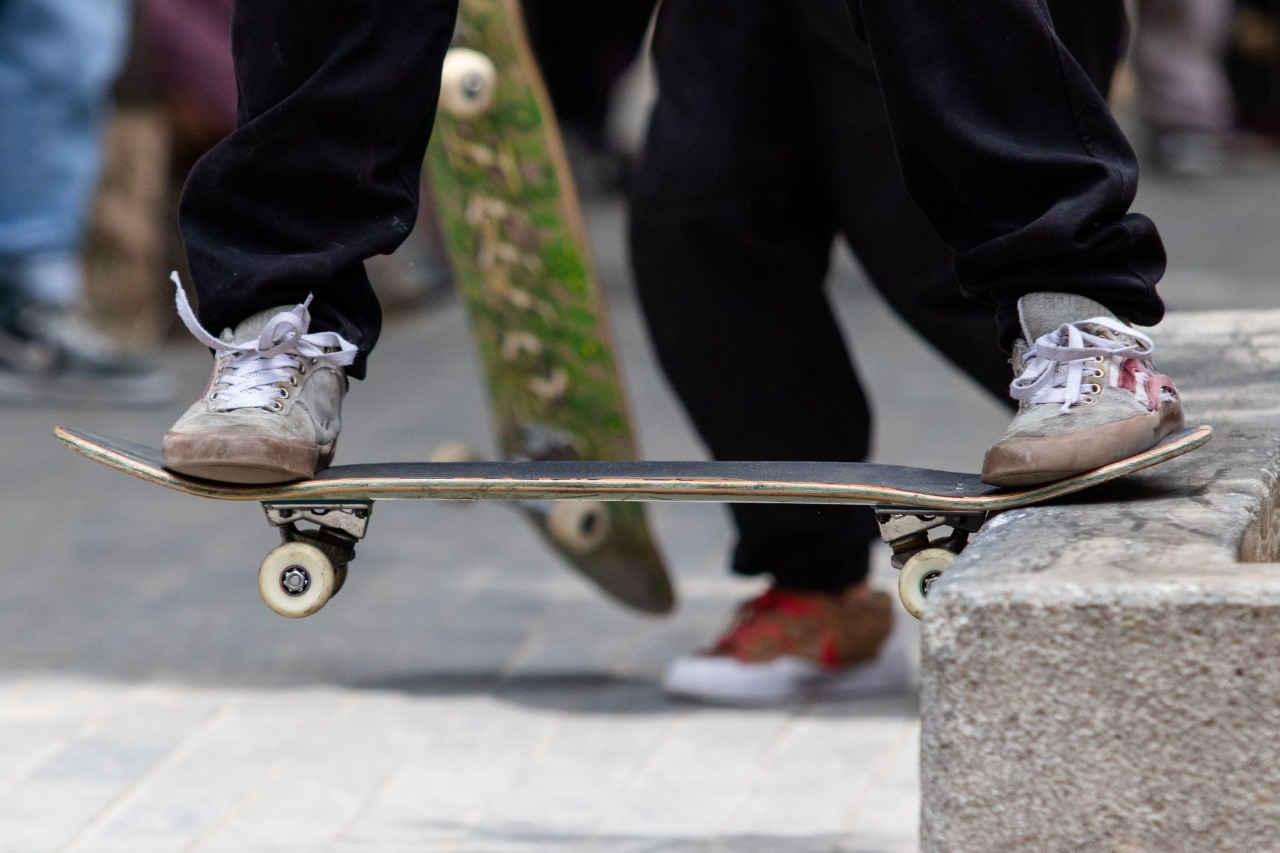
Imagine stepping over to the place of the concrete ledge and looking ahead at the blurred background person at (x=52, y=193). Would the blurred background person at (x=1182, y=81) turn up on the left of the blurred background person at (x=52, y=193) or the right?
right
